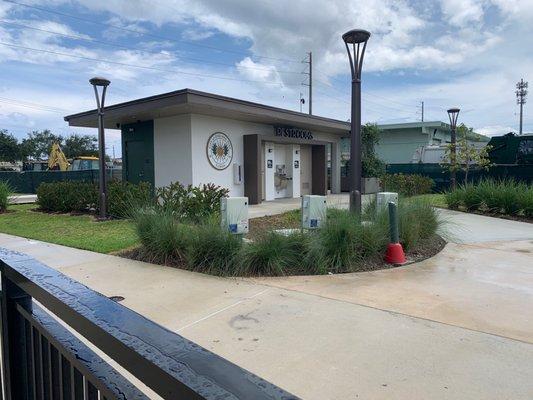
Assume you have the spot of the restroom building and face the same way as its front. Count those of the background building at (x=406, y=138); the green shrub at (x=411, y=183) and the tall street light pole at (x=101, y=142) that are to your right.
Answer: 1

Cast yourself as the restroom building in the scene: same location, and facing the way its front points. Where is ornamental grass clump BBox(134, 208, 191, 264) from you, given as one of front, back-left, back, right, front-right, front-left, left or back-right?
front-right

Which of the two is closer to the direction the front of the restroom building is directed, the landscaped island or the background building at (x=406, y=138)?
the landscaped island

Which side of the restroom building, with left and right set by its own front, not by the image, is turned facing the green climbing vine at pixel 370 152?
left

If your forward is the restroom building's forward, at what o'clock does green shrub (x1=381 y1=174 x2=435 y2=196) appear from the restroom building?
The green shrub is roughly at 10 o'clock from the restroom building.

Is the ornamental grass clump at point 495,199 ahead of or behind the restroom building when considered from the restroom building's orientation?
ahead

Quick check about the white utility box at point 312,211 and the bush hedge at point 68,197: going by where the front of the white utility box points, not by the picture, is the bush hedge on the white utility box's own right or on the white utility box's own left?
on the white utility box's own right

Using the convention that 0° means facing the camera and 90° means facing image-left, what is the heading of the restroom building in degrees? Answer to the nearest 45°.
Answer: approximately 315°

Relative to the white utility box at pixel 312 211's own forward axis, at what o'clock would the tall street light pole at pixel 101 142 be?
The tall street light pole is roughly at 4 o'clock from the white utility box.

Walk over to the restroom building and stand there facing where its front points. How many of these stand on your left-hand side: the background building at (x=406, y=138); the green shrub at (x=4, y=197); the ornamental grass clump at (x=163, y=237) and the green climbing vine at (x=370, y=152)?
2

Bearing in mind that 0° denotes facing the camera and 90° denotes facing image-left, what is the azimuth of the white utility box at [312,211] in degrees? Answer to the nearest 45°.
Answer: approximately 0°

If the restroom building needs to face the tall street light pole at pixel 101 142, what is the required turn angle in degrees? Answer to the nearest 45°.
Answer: approximately 90° to its right

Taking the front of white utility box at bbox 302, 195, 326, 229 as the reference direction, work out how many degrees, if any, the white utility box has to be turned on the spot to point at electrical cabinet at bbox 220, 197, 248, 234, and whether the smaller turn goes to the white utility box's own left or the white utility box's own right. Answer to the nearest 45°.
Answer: approximately 90° to the white utility box's own right
